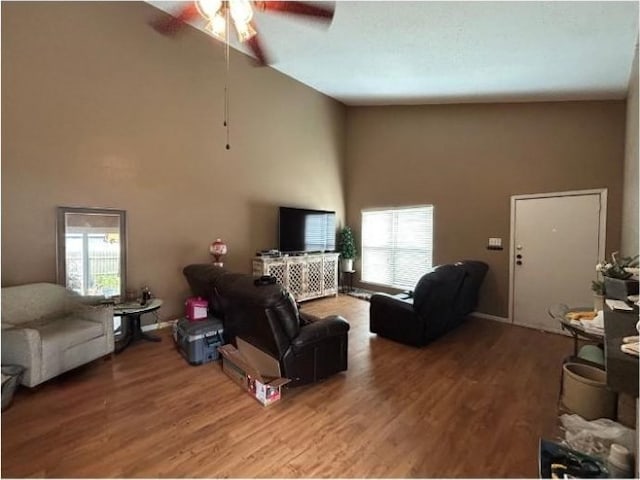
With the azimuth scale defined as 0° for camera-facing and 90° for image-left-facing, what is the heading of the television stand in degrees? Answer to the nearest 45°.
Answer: approximately 315°

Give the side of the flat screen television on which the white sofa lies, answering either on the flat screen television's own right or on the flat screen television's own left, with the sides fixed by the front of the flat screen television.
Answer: on the flat screen television's own right

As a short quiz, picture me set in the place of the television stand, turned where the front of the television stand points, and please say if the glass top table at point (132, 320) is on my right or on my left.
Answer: on my right

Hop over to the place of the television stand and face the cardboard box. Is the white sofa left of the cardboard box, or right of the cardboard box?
right

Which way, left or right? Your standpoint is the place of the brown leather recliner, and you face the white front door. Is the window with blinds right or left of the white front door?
left

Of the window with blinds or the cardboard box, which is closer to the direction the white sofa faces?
the cardboard box

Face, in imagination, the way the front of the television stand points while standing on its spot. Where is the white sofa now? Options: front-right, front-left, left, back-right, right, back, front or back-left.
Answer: right

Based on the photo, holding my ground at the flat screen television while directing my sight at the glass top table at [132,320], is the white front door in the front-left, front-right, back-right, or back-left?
back-left

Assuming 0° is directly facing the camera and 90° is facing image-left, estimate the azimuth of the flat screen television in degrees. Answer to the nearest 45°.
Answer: approximately 315°
